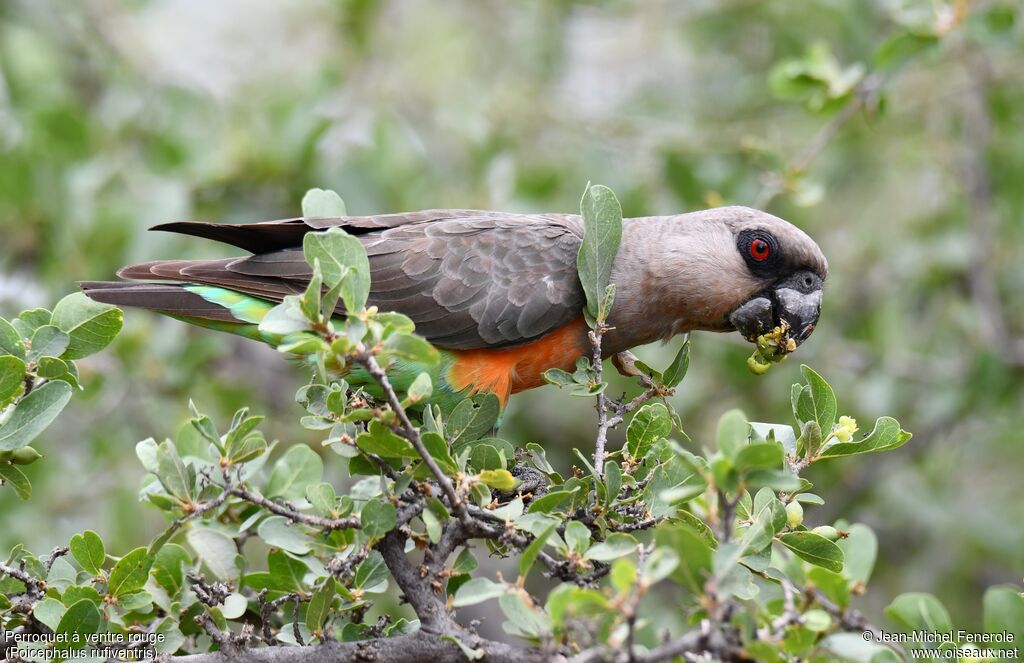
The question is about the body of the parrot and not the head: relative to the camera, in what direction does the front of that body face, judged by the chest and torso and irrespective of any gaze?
to the viewer's right
